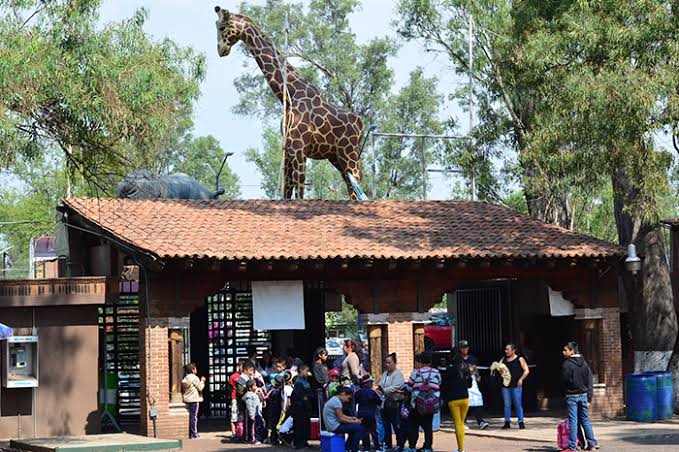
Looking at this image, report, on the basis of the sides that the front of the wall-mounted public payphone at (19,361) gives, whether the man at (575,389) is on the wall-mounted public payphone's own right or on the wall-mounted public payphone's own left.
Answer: on the wall-mounted public payphone's own left

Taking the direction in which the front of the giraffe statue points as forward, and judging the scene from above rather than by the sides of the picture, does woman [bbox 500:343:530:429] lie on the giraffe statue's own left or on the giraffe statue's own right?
on the giraffe statue's own left
